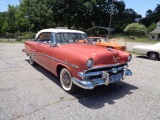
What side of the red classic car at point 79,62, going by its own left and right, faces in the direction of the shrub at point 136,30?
left
